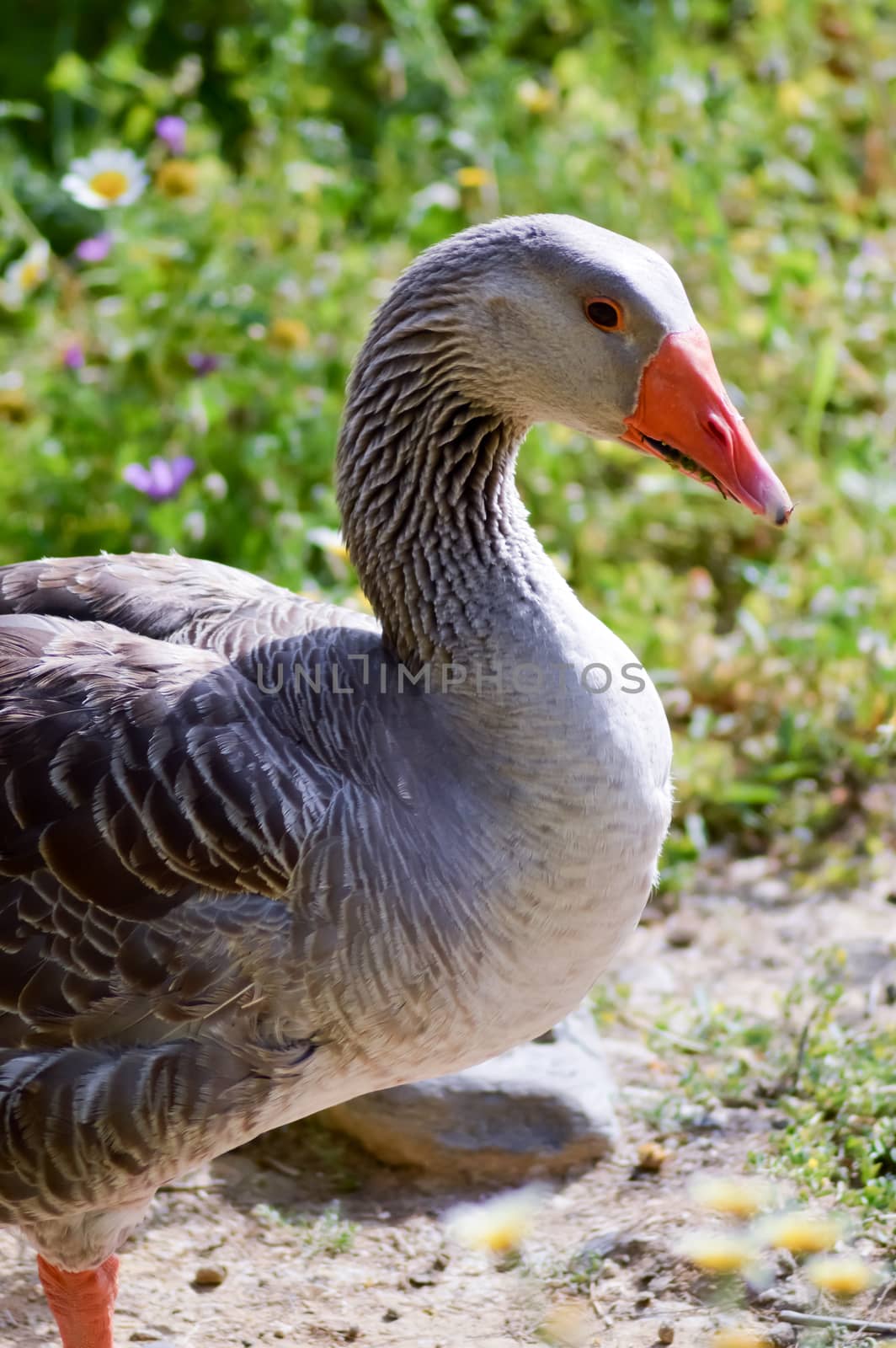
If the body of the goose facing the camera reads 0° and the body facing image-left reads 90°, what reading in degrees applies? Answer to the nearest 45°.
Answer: approximately 270°
